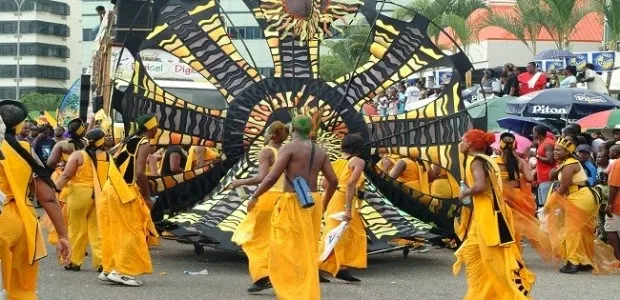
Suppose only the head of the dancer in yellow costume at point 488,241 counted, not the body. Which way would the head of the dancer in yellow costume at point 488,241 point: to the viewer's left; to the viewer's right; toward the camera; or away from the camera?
to the viewer's left

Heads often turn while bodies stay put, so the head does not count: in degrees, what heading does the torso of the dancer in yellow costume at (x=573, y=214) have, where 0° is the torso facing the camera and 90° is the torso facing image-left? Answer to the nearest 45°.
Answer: approximately 90°

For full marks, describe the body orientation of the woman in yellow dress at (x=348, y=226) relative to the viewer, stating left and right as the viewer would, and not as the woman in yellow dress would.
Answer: facing away from the viewer and to the right of the viewer

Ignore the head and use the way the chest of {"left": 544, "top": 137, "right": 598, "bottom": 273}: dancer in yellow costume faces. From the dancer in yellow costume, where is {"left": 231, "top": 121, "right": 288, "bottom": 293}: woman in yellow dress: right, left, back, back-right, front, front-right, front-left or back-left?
front-left

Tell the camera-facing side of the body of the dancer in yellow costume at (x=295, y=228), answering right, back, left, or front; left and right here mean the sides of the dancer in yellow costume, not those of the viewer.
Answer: back

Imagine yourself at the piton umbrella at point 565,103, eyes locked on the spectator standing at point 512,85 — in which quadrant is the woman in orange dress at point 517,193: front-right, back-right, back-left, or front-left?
back-left

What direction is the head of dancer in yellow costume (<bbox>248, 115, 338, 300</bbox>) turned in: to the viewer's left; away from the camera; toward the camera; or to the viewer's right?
away from the camera
